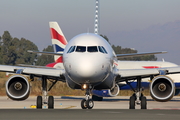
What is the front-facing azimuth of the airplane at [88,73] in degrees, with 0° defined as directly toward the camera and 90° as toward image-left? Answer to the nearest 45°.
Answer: approximately 0°
